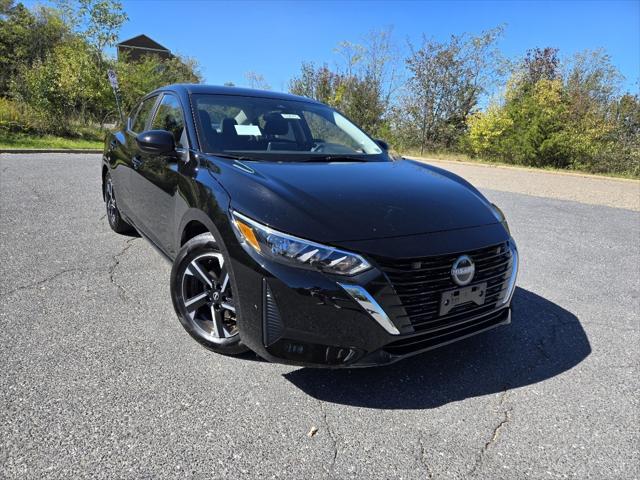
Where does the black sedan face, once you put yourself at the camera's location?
facing the viewer and to the right of the viewer

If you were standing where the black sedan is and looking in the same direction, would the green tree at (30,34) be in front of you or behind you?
behind
